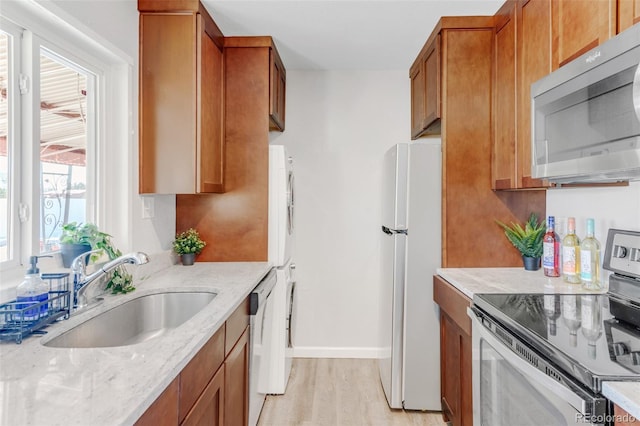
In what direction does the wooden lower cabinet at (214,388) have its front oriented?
to the viewer's right

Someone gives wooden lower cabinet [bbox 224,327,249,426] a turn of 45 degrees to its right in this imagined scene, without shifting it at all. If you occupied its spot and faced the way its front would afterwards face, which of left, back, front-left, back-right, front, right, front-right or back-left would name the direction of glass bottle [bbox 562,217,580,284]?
front-left

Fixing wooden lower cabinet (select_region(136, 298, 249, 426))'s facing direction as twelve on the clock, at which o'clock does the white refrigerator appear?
The white refrigerator is roughly at 11 o'clock from the wooden lower cabinet.

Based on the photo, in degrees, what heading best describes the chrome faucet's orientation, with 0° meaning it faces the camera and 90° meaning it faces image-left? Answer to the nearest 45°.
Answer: approximately 270°

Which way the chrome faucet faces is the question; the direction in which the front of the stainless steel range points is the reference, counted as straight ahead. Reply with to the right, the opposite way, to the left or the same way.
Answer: the opposite way

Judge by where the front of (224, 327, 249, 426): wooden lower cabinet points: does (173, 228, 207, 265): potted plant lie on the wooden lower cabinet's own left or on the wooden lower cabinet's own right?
on the wooden lower cabinet's own left

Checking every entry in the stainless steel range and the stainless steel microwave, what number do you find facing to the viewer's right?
0

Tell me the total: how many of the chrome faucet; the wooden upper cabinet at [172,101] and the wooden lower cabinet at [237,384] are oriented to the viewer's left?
0

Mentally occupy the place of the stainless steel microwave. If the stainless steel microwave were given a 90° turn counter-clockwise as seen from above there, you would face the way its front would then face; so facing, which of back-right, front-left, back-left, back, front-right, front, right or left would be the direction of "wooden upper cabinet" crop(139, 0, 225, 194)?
back-right

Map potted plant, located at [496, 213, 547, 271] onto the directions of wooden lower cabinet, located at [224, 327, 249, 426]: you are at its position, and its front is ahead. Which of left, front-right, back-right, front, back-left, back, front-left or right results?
front

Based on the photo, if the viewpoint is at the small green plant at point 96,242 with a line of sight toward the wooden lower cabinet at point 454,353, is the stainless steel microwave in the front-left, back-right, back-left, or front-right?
front-right

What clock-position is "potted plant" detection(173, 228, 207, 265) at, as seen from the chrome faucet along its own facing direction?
The potted plant is roughly at 10 o'clock from the chrome faucet.

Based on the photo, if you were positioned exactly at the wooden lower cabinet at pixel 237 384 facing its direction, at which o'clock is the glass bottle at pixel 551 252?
The glass bottle is roughly at 12 o'clock from the wooden lower cabinet.
